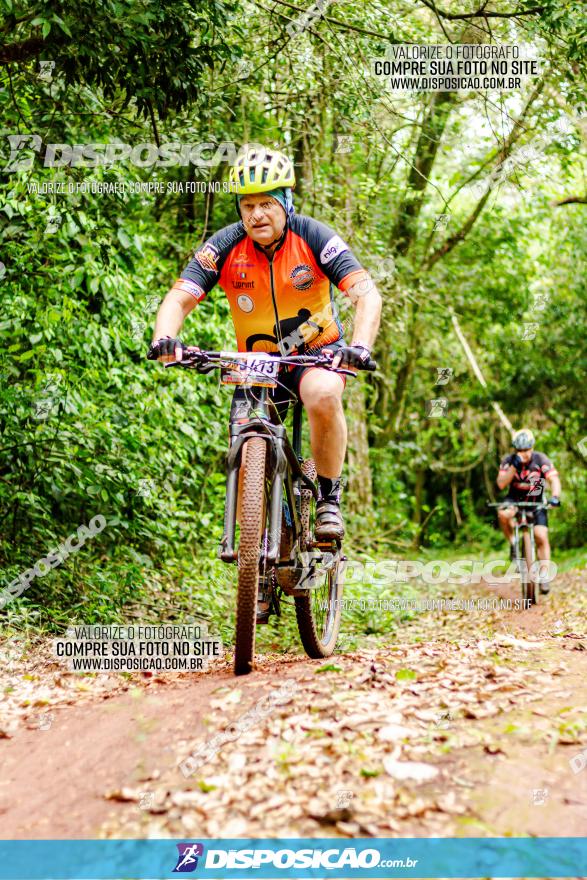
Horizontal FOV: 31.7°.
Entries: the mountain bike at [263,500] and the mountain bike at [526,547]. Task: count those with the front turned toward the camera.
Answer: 2

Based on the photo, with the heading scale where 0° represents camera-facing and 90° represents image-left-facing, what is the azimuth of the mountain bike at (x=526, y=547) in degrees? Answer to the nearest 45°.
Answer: approximately 0°

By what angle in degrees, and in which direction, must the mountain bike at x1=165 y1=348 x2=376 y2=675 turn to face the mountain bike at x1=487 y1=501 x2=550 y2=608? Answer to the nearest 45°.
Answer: approximately 135° to its left

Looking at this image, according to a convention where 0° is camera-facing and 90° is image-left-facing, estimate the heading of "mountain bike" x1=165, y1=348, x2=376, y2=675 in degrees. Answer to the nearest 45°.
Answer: approximately 0°

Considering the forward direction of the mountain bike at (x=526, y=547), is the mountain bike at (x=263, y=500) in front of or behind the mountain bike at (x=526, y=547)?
in front
